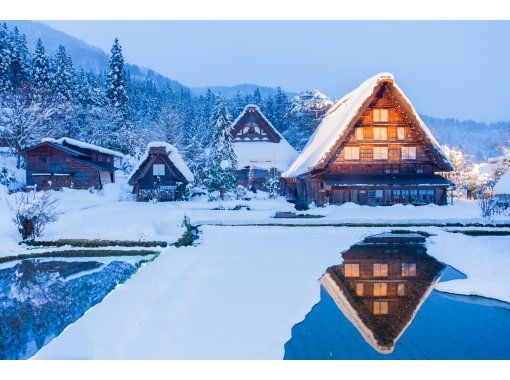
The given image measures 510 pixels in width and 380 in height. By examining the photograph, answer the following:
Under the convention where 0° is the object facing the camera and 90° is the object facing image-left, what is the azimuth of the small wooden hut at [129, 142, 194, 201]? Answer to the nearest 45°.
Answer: approximately 0°

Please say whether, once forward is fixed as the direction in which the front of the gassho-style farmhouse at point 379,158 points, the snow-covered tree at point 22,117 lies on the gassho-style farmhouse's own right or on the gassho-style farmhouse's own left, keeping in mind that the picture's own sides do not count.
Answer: on the gassho-style farmhouse's own right

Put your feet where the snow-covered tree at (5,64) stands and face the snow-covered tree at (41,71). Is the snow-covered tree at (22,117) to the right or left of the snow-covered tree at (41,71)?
right

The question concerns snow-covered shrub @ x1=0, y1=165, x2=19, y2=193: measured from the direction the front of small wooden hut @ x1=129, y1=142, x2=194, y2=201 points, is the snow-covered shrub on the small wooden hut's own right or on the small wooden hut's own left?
on the small wooden hut's own right
